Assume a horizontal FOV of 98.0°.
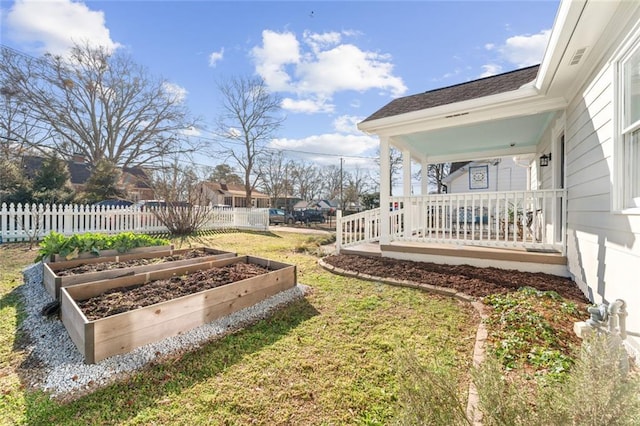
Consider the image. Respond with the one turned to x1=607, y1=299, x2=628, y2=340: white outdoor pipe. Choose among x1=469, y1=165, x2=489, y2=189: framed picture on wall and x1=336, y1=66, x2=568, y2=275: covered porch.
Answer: the framed picture on wall

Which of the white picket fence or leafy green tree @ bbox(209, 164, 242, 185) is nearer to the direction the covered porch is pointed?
the white picket fence

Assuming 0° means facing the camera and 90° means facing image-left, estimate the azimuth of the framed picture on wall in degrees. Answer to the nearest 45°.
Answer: approximately 0°

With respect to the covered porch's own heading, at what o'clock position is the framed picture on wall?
The framed picture on wall is roughly at 3 o'clock from the covered porch.

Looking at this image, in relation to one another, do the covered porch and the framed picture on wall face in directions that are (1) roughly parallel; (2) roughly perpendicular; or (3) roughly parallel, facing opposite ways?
roughly perpendicular

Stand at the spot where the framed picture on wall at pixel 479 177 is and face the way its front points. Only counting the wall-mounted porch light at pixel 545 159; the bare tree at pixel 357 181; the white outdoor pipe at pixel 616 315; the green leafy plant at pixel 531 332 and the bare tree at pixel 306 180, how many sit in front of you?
3

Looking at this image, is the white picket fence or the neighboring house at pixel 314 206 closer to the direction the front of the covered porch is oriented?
the white picket fence

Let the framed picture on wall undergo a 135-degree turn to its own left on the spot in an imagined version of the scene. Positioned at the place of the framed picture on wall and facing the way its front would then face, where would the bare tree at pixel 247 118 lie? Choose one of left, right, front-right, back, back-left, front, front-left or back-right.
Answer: back-left

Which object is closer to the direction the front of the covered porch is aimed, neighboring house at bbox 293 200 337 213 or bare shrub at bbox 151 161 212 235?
the bare shrub

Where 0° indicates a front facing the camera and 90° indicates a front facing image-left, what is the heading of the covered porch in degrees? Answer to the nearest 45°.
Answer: approximately 90°

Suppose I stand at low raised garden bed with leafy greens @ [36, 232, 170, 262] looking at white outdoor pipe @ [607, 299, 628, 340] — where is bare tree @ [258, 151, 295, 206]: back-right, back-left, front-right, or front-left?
back-left

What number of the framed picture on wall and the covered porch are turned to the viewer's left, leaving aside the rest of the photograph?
1
